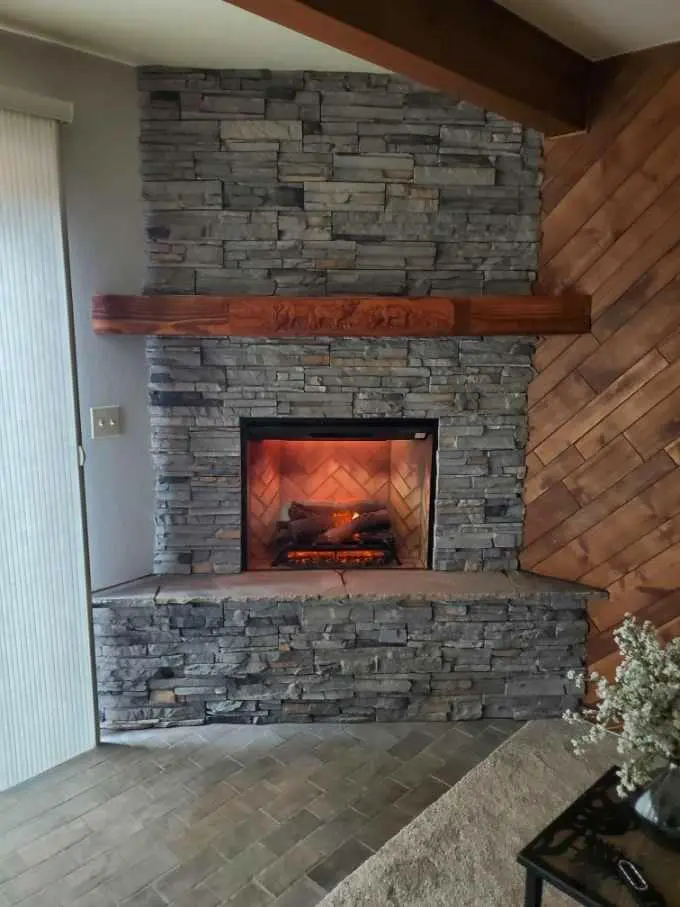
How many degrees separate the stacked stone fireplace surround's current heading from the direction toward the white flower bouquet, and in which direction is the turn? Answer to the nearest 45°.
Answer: approximately 45° to its left

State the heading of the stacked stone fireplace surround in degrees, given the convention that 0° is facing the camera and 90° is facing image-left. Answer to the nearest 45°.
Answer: approximately 0°

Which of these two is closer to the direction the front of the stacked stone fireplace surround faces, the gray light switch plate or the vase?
the vase

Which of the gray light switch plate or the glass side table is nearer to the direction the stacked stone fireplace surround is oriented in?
the glass side table

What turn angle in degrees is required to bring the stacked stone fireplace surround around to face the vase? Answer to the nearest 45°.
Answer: approximately 45° to its left
